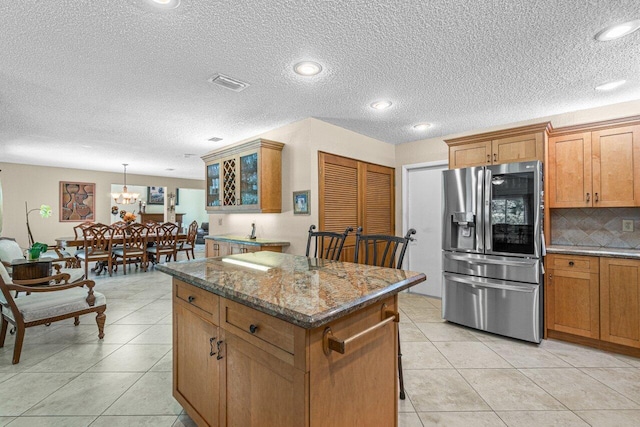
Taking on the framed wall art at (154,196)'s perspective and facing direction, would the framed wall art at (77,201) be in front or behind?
in front

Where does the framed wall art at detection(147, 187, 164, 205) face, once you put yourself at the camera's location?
facing the viewer

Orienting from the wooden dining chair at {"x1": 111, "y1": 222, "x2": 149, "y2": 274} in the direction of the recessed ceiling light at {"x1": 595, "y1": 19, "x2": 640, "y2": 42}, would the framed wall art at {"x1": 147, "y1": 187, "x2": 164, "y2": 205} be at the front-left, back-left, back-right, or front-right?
back-left

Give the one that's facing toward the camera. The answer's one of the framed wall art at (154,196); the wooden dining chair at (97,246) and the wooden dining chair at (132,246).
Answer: the framed wall art

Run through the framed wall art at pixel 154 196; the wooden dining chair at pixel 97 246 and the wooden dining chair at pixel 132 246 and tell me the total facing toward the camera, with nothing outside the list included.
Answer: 1

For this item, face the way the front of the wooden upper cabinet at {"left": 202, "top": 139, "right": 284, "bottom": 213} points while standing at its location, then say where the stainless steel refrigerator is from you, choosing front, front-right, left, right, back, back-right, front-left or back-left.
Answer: left

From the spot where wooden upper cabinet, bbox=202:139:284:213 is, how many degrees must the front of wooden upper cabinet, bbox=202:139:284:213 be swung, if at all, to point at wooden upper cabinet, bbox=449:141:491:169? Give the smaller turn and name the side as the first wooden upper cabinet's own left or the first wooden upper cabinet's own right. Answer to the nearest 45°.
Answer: approximately 90° to the first wooden upper cabinet's own left

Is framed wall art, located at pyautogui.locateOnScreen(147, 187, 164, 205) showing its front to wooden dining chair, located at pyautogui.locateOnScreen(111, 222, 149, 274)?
yes

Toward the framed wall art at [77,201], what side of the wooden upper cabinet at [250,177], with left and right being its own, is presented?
right

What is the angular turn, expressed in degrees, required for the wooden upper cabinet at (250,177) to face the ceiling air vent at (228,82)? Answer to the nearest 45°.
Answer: approximately 45° to its left

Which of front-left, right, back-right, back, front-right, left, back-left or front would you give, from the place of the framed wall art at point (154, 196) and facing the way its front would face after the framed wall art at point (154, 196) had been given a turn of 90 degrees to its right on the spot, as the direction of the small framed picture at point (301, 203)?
left

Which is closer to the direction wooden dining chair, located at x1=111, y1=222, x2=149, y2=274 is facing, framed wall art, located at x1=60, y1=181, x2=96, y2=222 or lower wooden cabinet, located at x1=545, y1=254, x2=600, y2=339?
the framed wall art

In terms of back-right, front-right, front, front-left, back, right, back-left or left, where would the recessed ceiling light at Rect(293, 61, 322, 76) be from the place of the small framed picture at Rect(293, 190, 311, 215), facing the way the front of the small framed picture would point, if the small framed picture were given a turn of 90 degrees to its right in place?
back-left

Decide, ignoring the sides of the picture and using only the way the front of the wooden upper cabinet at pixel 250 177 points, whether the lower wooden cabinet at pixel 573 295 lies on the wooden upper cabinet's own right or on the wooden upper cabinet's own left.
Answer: on the wooden upper cabinet's own left
